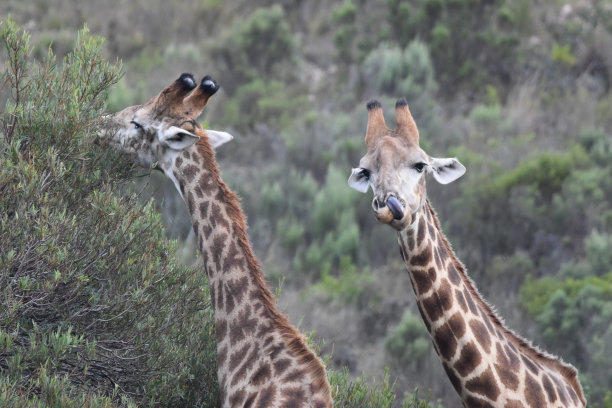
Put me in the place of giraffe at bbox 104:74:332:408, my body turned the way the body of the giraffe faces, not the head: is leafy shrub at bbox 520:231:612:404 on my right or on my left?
on my right

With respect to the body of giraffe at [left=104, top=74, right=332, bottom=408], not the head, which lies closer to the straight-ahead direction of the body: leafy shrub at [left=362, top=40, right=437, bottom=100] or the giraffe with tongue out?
the leafy shrub

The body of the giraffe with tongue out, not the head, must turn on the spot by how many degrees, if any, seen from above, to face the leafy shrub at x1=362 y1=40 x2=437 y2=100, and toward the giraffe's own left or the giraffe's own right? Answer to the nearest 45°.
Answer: approximately 135° to the giraffe's own right

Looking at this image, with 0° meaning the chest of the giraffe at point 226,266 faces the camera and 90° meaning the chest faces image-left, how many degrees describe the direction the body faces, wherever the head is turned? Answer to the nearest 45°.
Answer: approximately 135°

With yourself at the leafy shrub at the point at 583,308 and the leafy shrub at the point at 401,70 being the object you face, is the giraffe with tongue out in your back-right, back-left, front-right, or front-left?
back-left

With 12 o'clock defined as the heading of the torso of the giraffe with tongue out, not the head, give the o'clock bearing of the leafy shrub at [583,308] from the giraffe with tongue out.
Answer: The leafy shrub is roughly at 5 o'clock from the giraffe with tongue out.

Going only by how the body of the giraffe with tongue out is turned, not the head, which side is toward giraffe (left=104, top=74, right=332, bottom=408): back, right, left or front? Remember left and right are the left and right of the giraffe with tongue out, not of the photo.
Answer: front

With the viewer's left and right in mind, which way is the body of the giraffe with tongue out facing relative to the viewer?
facing the viewer and to the left of the viewer

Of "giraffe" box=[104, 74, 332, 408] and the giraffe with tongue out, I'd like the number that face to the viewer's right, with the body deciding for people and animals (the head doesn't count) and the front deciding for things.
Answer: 0

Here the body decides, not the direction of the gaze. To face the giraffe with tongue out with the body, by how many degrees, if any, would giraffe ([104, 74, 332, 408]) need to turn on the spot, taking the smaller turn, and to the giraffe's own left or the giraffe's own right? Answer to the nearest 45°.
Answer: approximately 135° to the giraffe's own right

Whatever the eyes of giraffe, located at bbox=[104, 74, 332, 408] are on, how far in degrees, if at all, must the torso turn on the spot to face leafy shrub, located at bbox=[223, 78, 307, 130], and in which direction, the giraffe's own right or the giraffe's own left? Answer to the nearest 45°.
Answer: approximately 45° to the giraffe's own right
